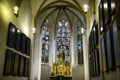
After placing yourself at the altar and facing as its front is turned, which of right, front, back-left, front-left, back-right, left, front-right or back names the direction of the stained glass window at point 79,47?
back-left

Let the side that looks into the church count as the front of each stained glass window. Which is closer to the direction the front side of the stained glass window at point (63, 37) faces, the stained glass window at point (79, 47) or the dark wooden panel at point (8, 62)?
the dark wooden panel

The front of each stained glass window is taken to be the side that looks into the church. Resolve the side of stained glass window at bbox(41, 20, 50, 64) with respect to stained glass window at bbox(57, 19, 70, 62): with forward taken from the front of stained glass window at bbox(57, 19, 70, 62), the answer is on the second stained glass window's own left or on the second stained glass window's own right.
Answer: on the second stained glass window's own right

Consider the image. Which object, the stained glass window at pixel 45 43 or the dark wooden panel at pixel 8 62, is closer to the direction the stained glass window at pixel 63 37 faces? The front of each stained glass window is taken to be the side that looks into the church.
the dark wooden panel

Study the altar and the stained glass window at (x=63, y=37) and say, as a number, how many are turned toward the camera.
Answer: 2

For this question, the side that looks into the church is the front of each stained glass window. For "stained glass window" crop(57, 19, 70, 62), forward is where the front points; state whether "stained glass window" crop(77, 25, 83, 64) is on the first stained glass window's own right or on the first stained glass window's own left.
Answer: on the first stained glass window's own left

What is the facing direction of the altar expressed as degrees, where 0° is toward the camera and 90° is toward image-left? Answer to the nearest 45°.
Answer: approximately 0°
